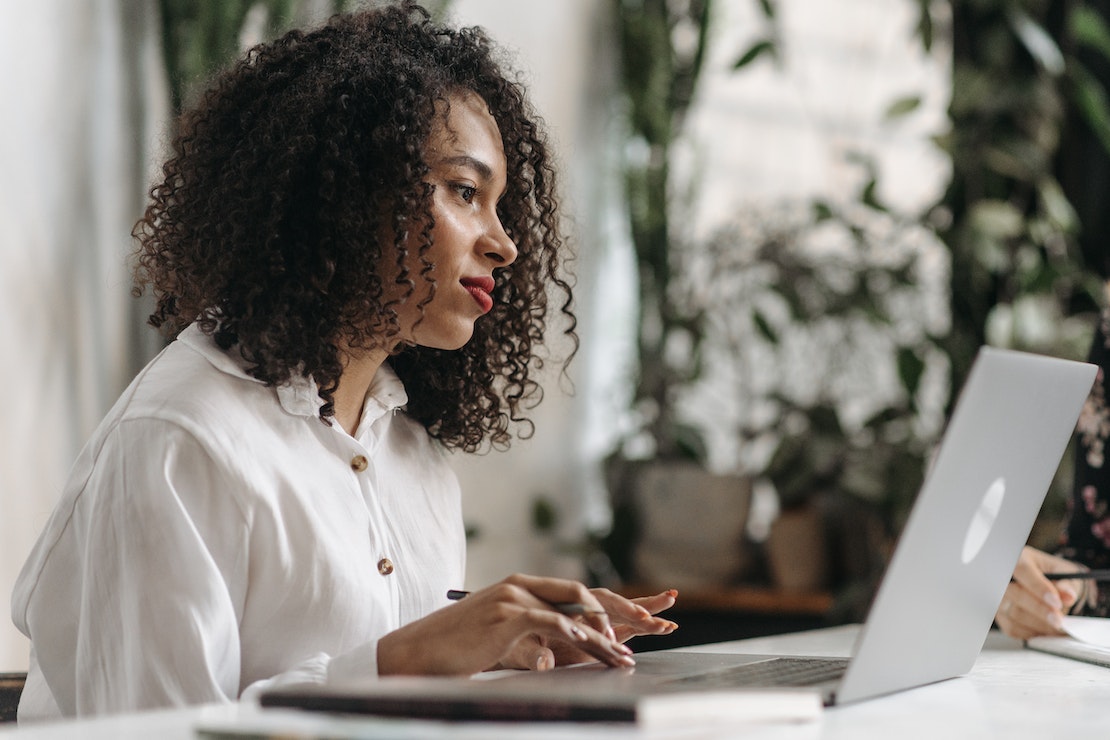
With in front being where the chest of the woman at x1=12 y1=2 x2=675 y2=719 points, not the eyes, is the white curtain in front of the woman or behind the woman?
behind

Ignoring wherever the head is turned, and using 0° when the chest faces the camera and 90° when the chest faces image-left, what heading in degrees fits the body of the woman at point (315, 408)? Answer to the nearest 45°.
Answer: approximately 315°

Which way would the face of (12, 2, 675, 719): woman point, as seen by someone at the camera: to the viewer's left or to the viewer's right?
to the viewer's right

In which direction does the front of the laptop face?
to the viewer's left

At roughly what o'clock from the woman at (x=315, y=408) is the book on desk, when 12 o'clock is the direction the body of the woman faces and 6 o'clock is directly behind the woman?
The book on desk is roughly at 1 o'clock from the woman.

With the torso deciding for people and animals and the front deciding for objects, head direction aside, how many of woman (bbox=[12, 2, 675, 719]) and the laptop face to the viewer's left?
1

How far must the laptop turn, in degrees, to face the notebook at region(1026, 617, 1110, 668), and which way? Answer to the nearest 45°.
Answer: approximately 135° to its right

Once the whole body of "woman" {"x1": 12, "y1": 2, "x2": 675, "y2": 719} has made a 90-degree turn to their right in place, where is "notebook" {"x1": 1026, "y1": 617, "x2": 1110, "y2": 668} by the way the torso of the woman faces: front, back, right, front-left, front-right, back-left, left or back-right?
back-left
